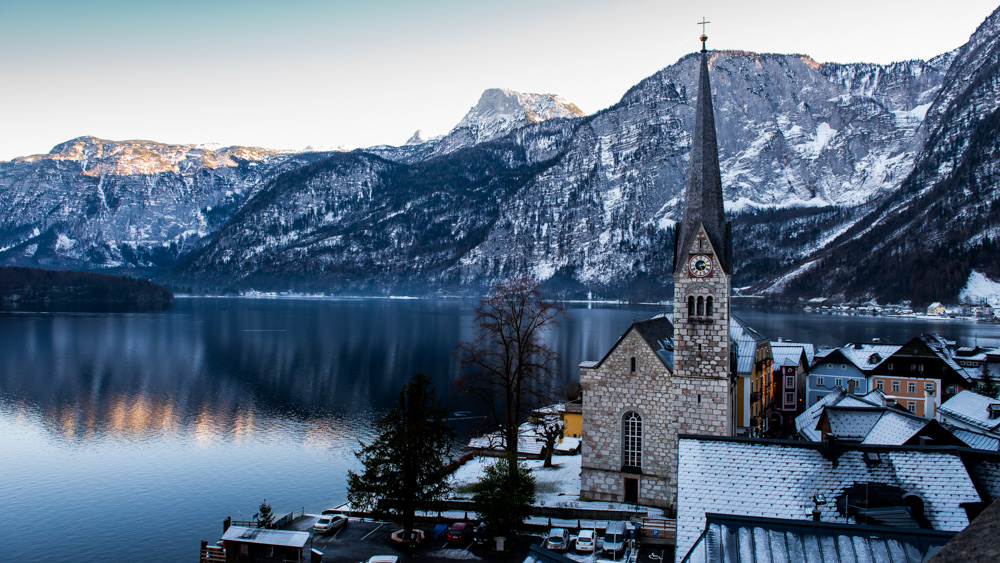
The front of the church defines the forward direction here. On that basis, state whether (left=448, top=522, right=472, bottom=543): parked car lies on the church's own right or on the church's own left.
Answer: on the church's own right

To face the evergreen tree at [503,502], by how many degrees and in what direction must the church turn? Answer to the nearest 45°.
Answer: approximately 45° to its right

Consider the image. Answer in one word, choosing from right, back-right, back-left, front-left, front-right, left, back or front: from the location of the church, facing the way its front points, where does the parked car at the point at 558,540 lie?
front-right

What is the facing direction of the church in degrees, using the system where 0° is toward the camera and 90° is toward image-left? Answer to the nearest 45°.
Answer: approximately 0°

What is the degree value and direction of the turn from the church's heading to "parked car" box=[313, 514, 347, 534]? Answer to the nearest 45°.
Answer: approximately 90° to its right

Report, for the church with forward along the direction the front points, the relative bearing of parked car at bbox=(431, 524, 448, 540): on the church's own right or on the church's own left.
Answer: on the church's own right
